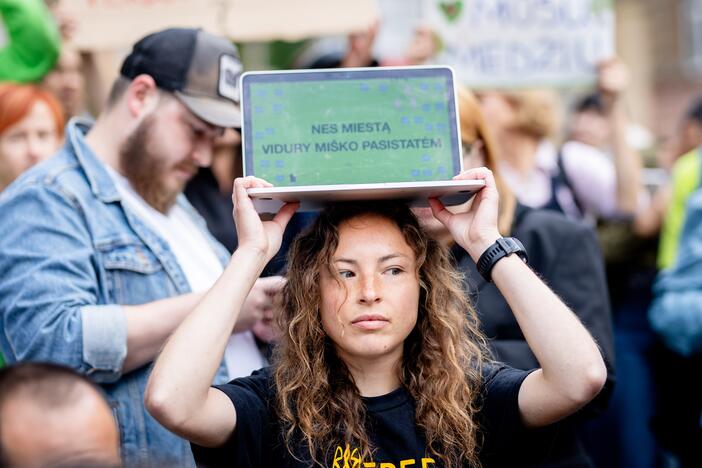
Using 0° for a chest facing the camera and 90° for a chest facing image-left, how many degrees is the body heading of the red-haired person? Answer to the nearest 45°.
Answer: approximately 315°

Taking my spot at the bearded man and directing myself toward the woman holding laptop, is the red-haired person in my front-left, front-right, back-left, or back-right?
back-left

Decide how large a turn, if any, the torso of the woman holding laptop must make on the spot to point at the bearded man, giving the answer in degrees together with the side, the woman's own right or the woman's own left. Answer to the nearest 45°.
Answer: approximately 135° to the woman's own right

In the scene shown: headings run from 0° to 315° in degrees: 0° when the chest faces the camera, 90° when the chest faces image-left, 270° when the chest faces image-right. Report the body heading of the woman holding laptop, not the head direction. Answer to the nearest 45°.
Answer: approximately 0°

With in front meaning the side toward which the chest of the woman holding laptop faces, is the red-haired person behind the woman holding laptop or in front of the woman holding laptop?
behind

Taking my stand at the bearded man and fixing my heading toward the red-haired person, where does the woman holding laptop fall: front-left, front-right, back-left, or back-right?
back-right
